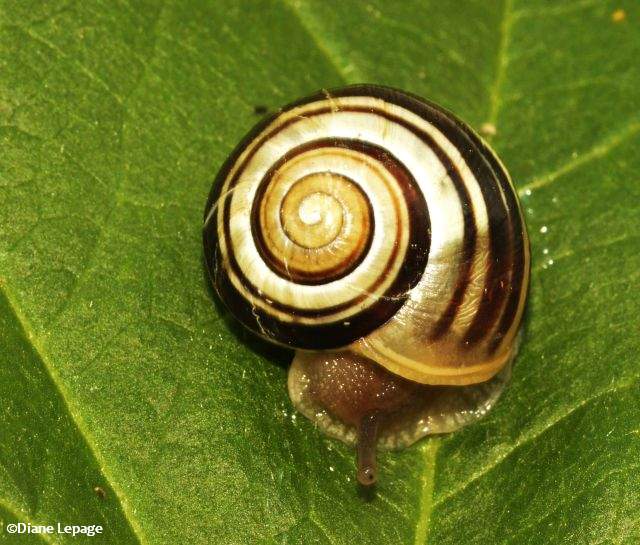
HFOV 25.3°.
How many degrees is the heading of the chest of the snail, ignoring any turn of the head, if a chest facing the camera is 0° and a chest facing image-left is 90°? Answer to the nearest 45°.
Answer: approximately 0°
